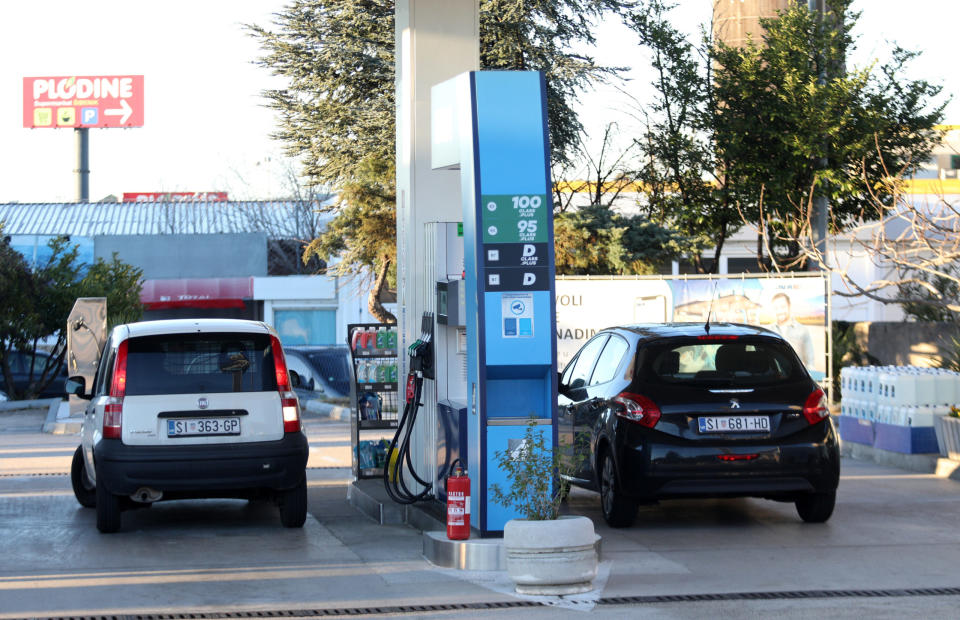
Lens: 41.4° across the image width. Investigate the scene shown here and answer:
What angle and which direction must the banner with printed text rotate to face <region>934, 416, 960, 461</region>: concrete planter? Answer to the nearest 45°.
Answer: approximately 45° to its left

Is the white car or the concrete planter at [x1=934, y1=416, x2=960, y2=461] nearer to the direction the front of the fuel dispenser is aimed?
the white car

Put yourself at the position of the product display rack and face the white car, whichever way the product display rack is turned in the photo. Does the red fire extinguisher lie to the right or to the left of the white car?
left

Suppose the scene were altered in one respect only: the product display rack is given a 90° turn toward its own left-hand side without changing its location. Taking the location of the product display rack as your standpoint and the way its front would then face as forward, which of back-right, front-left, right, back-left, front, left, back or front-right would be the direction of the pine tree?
left

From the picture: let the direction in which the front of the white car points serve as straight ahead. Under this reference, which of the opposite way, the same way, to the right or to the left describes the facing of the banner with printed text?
the opposite way

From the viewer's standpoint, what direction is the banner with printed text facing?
toward the camera

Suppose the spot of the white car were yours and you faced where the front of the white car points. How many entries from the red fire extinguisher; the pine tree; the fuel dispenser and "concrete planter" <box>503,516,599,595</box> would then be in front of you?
1

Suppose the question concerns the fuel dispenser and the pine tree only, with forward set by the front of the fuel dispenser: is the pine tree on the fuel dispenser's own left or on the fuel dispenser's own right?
on the fuel dispenser's own right

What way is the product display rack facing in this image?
toward the camera

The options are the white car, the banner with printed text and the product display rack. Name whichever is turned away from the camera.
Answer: the white car

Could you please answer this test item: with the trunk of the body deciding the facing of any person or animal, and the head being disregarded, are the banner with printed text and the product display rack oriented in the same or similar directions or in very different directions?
same or similar directions

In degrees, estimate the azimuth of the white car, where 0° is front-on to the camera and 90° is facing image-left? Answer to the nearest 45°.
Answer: approximately 180°
